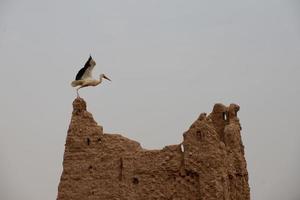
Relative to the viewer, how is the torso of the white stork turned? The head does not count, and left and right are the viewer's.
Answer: facing to the right of the viewer
